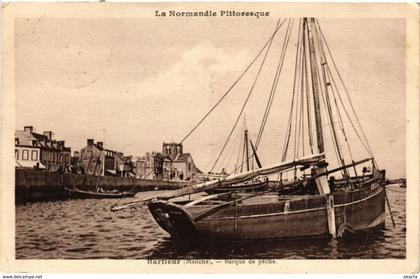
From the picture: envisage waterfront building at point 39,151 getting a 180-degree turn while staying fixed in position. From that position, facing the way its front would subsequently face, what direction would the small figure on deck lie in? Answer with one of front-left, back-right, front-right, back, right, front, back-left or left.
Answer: back-right
